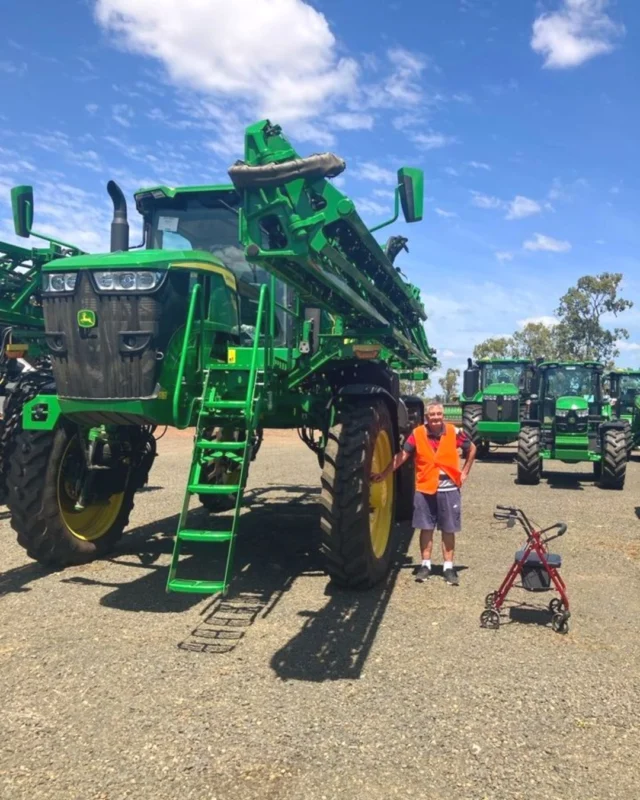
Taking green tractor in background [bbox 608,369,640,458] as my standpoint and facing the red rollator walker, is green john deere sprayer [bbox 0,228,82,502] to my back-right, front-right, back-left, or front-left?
front-right

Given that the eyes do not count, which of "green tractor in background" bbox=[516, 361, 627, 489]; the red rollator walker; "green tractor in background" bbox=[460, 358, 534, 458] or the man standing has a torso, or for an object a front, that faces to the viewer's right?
the red rollator walker

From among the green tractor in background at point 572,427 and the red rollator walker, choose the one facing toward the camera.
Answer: the green tractor in background

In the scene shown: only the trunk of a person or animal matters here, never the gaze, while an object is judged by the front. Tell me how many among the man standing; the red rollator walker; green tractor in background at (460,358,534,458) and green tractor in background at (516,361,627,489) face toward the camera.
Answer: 3

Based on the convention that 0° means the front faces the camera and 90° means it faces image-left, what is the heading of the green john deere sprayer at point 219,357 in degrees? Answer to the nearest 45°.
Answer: approximately 45°

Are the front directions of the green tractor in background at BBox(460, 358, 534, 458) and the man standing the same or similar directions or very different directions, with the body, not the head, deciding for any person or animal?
same or similar directions

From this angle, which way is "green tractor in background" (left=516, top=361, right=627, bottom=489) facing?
toward the camera

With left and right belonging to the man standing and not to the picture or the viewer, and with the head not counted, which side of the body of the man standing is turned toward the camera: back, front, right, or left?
front

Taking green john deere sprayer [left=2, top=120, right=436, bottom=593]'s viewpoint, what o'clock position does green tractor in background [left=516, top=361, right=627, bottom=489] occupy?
The green tractor in background is roughly at 6 o'clock from the green john deere sprayer.

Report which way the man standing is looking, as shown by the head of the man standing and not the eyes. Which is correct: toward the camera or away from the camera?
toward the camera

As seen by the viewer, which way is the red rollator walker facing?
to the viewer's right

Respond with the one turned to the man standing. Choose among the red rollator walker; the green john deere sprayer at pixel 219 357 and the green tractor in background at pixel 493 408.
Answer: the green tractor in background

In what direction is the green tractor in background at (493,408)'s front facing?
toward the camera
